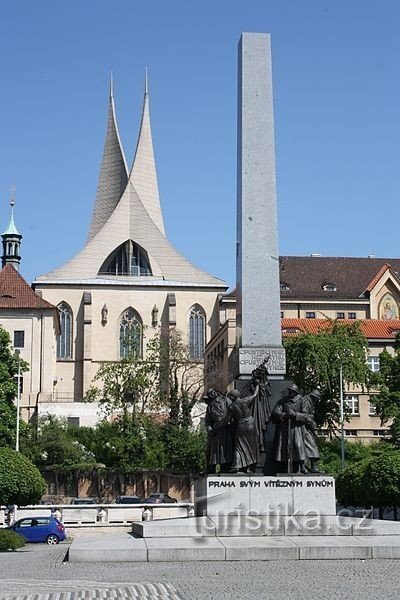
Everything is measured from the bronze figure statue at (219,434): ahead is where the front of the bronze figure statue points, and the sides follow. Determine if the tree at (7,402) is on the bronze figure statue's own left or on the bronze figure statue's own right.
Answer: on the bronze figure statue's own right

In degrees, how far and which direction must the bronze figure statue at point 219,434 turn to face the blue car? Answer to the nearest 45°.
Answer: approximately 90° to its right

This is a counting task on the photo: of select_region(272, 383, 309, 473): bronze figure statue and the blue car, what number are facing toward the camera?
1

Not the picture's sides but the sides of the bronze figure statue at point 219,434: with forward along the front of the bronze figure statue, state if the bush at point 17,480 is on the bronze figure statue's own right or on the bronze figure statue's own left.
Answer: on the bronze figure statue's own right

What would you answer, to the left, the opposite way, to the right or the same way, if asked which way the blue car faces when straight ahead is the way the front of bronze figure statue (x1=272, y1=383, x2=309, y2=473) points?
to the right

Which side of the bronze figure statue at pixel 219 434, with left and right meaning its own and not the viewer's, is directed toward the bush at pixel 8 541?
right

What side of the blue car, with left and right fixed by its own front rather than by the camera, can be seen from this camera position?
left

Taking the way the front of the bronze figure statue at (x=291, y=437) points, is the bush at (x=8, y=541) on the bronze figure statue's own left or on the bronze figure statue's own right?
on the bronze figure statue's own right

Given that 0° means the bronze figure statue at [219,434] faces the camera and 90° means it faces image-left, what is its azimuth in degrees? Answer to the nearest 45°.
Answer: approximately 45°

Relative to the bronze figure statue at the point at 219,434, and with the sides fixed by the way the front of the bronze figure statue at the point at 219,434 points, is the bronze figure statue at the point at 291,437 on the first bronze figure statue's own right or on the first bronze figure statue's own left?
on the first bronze figure statue's own left

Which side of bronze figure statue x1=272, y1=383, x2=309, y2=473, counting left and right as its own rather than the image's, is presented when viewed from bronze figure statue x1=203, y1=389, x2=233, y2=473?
right

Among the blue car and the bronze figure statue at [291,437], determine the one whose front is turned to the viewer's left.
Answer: the blue car

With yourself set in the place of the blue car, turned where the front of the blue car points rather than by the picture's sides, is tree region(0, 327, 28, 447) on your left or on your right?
on your right

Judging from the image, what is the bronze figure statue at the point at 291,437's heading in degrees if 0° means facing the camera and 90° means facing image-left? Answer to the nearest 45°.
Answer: approximately 0°

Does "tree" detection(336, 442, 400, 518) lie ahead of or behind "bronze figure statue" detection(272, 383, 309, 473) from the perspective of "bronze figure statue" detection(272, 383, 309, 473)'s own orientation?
behind
